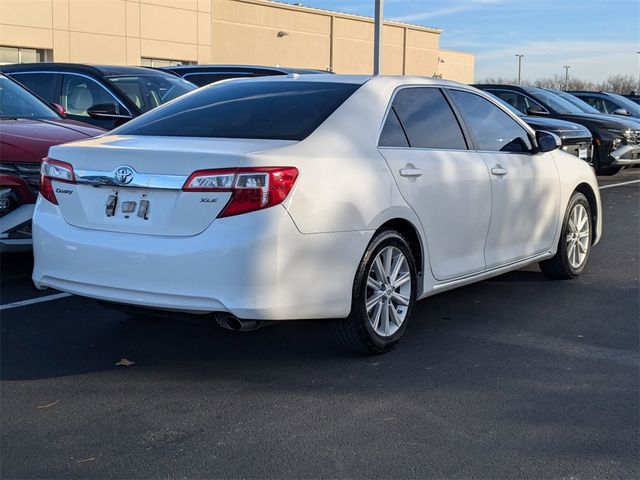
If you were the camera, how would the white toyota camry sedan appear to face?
facing away from the viewer and to the right of the viewer

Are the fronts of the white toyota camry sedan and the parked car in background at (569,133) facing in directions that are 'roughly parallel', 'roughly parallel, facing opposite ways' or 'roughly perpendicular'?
roughly perpendicular

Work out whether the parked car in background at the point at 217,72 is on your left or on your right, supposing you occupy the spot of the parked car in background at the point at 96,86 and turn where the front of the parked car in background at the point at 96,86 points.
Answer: on your left

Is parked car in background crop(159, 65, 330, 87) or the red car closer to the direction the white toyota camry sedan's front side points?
the parked car in background

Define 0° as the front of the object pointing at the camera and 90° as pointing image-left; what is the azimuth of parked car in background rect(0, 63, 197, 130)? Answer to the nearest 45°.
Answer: approximately 315°

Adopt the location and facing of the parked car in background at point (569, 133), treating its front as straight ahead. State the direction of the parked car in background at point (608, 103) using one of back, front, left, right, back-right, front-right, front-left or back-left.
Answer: back-left

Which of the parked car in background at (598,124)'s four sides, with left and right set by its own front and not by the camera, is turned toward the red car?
right

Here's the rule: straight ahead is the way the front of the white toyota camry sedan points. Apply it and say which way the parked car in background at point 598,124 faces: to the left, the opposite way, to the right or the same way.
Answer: to the right
